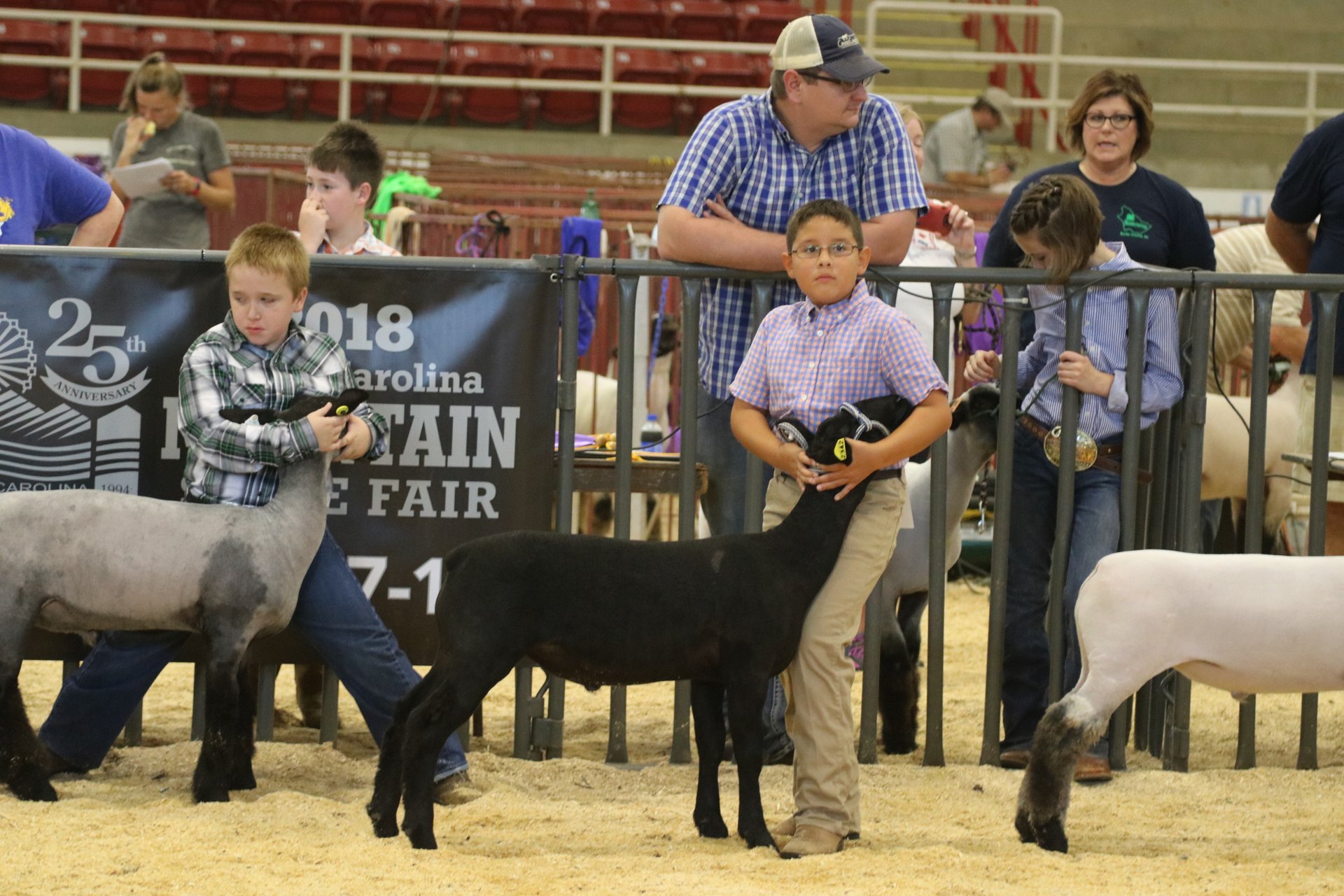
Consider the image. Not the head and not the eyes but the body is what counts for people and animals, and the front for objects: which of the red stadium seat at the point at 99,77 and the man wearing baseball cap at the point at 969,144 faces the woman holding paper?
the red stadium seat

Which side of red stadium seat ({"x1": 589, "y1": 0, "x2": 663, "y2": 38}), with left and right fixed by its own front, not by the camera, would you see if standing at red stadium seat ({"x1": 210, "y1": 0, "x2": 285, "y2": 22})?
right

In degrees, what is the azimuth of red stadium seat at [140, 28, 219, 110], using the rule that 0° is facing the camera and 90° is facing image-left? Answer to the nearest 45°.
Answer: approximately 0°

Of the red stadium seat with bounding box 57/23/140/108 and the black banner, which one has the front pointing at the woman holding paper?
the red stadium seat

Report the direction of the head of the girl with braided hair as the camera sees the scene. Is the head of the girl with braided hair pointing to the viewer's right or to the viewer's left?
to the viewer's left

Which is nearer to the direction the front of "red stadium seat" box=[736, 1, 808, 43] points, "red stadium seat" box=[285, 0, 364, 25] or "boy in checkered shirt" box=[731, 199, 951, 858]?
the boy in checkered shirt
